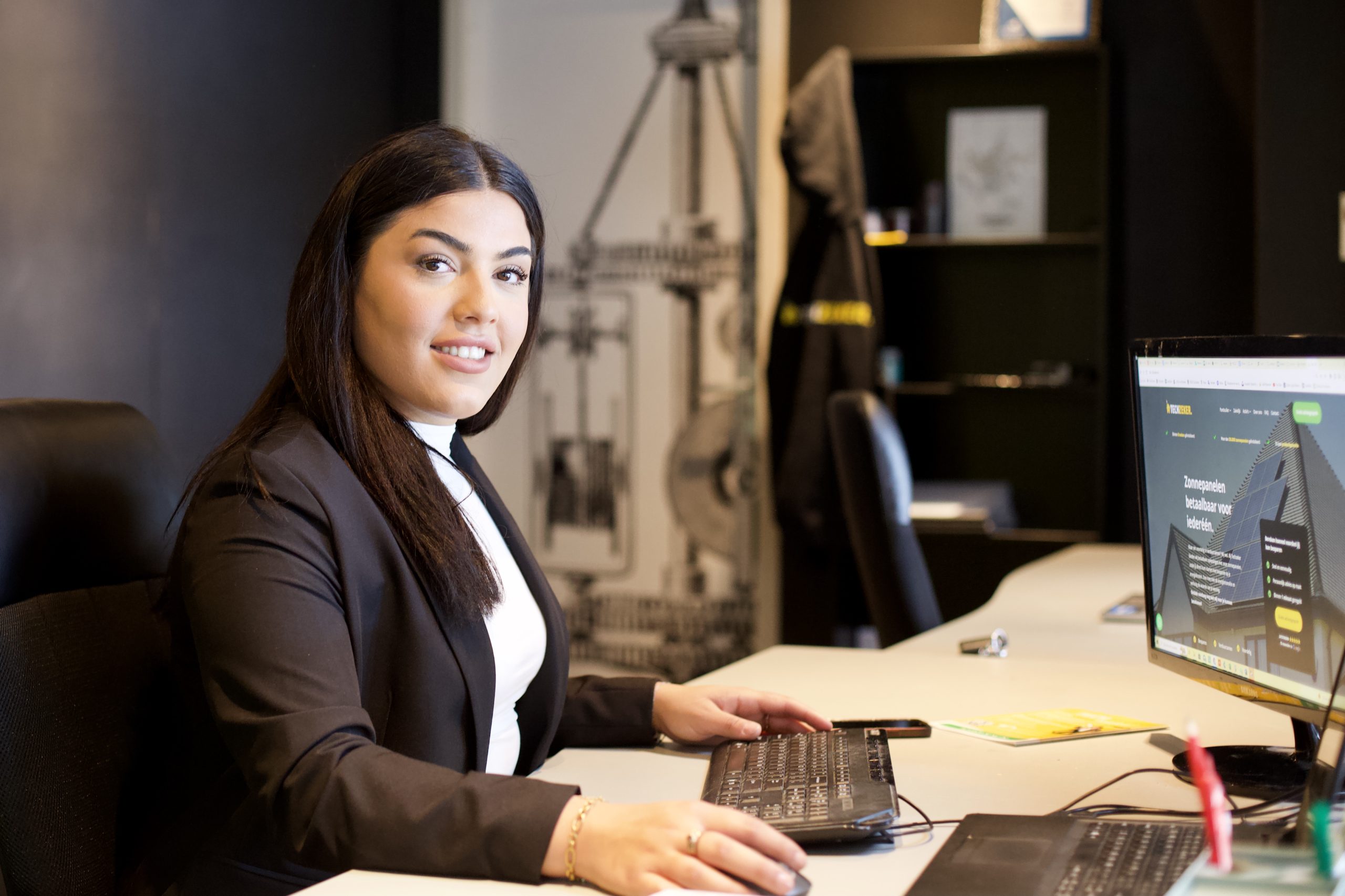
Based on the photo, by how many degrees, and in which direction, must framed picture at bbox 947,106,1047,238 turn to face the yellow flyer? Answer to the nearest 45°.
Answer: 0° — it already faces it

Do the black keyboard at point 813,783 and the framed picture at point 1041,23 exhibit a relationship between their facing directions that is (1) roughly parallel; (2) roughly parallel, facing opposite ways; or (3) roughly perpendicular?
roughly perpendicular

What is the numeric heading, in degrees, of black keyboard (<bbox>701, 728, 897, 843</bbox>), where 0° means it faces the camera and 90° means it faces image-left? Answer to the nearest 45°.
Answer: approximately 90°

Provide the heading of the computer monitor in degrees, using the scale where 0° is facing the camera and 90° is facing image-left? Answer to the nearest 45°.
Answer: approximately 45°

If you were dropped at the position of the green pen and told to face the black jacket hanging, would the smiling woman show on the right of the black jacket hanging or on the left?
left
